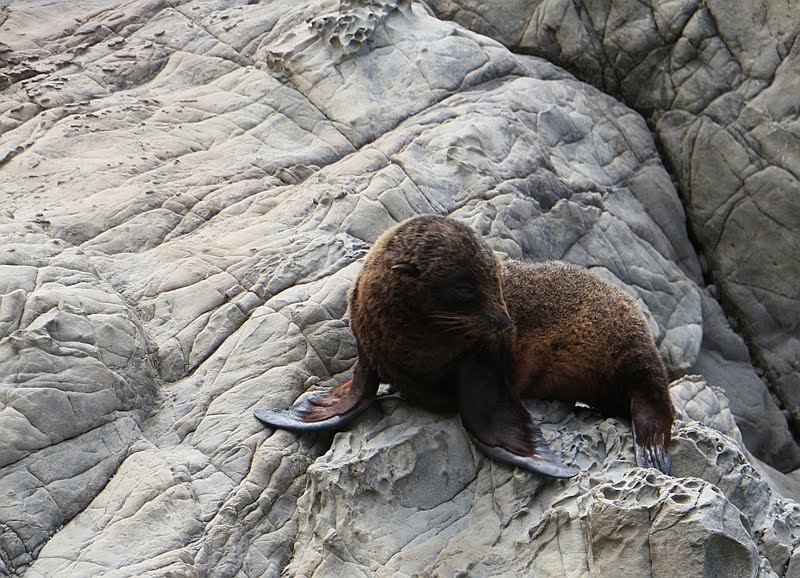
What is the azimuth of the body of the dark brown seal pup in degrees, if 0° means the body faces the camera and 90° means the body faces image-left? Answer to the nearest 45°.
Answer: approximately 45°
